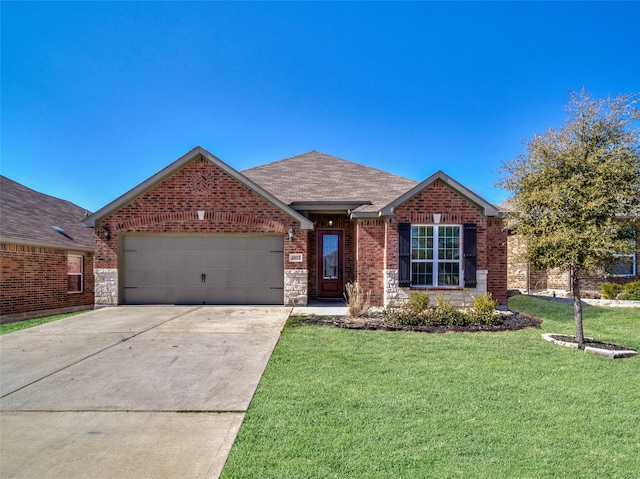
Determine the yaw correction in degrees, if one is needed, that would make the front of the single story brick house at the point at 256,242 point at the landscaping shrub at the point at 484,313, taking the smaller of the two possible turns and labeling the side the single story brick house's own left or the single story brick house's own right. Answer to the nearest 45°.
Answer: approximately 45° to the single story brick house's own left

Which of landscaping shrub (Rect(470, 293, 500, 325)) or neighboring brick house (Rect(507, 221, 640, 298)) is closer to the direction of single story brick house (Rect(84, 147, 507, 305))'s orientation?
the landscaping shrub

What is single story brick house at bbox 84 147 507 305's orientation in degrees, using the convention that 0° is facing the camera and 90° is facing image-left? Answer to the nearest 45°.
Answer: approximately 0°

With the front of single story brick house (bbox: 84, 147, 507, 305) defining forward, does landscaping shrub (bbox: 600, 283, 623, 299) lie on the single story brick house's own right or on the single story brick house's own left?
on the single story brick house's own left
